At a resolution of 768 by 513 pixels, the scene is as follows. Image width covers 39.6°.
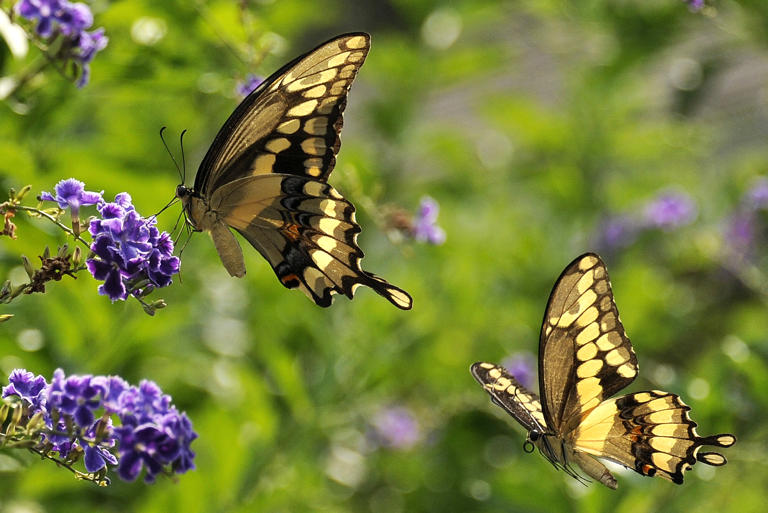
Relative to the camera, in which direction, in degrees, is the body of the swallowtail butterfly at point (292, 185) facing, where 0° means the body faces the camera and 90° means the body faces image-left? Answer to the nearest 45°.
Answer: approximately 90°

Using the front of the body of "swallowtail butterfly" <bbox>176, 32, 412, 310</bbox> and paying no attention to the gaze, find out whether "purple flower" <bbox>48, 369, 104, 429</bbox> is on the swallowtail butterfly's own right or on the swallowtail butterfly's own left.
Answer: on the swallowtail butterfly's own left

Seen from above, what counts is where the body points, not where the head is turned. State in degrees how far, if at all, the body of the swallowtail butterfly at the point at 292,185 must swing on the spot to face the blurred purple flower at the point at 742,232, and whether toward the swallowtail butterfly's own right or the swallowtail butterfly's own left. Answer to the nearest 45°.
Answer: approximately 135° to the swallowtail butterfly's own right

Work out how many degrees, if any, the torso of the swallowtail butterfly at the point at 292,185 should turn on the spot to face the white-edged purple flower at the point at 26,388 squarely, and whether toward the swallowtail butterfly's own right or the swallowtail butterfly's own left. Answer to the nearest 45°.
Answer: approximately 45° to the swallowtail butterfly's own left
